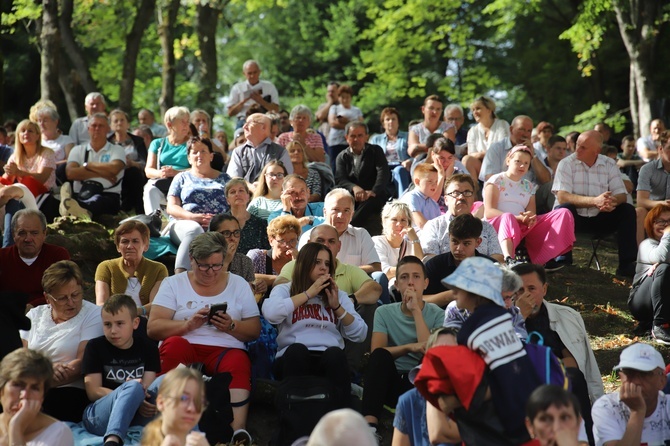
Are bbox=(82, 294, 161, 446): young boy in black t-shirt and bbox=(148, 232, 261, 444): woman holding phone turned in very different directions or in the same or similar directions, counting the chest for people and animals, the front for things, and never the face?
same or similar directions

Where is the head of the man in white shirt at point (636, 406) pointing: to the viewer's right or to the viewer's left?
to the viewer's left

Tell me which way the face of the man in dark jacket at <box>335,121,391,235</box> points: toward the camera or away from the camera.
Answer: toward the camera

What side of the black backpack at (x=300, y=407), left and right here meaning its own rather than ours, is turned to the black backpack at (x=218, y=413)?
right

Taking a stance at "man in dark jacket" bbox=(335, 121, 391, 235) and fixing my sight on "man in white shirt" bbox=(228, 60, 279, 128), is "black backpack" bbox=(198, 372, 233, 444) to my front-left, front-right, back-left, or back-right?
back-left

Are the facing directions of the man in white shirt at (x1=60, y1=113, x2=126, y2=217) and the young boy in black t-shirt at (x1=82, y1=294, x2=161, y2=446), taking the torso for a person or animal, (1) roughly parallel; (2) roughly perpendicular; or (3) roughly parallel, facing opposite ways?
roughly parallel

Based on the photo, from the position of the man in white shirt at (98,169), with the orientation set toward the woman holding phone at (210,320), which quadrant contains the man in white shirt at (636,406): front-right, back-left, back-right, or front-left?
front-left

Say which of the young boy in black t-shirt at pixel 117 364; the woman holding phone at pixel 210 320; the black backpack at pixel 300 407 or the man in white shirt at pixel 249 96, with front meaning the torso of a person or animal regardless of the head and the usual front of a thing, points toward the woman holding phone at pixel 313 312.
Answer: the man in white shirt

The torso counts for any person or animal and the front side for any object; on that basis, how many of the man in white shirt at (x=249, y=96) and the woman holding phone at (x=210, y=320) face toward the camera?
2

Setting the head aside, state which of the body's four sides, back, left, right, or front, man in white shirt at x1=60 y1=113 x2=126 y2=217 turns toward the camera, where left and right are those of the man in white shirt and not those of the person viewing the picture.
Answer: front

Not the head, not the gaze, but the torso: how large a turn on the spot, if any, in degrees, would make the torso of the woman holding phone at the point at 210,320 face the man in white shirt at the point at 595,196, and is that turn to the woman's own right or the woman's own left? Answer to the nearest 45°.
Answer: approximately 135° to the woman's own left

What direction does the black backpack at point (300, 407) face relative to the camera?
toward the camera

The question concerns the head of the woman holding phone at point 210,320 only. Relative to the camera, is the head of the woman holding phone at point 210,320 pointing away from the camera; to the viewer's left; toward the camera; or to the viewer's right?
toward the camera

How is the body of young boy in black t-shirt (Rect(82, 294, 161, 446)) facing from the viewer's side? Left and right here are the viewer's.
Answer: facing the viewer

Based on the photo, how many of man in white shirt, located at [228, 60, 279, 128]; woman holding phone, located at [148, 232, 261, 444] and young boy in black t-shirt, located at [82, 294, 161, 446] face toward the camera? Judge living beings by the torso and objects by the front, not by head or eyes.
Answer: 3

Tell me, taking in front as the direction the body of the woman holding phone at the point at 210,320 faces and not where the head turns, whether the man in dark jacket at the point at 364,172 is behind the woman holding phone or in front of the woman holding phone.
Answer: behind

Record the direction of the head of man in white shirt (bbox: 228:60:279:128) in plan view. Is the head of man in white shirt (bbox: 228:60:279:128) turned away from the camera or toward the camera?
toward the camera
